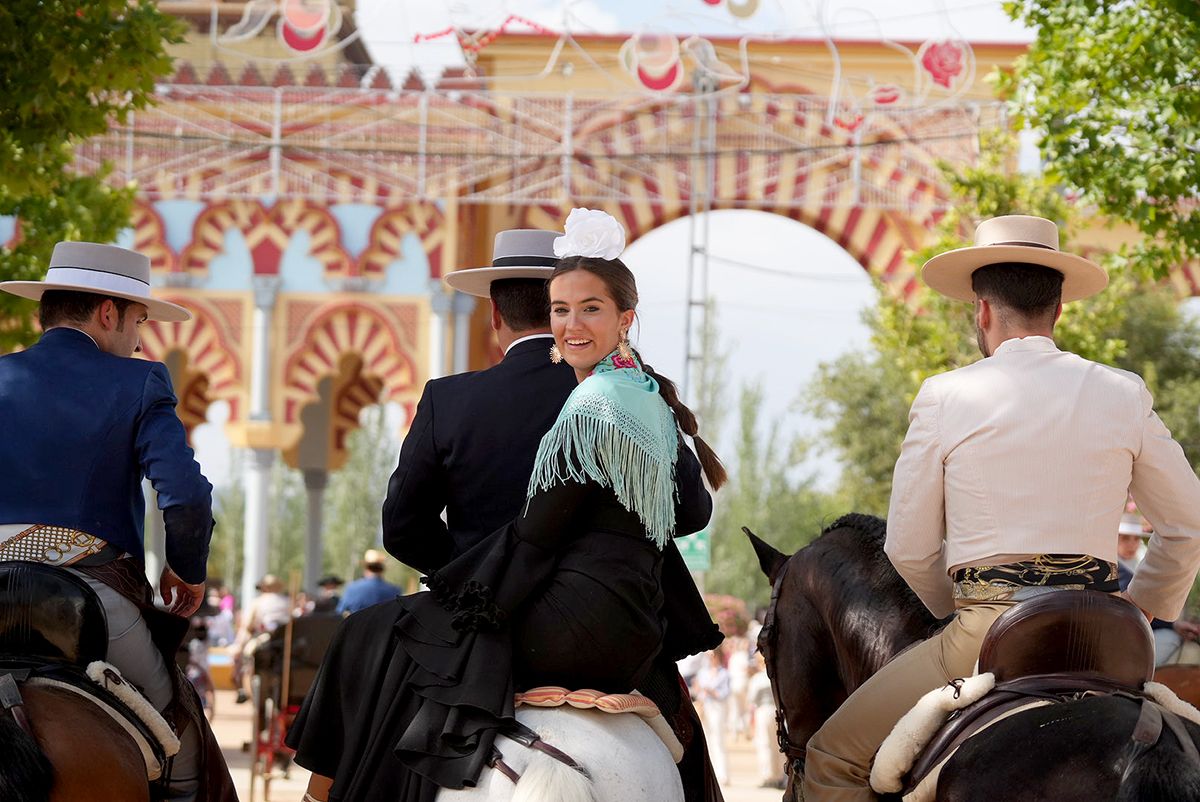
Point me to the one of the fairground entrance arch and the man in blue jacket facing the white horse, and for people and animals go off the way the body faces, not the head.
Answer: the fairground entrance arch

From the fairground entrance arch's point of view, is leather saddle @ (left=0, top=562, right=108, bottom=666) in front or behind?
in front

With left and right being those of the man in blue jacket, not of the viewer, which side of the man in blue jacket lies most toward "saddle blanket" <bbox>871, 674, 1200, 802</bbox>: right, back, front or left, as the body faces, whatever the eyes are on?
right

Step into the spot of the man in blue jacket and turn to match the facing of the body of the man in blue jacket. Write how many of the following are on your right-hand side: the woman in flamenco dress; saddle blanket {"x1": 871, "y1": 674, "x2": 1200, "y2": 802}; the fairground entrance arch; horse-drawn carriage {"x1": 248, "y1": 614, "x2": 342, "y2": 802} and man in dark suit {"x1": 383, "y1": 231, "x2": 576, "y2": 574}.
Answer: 3

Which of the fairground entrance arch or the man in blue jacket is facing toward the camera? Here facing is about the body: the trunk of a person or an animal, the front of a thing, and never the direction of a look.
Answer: the fairground entrance arch

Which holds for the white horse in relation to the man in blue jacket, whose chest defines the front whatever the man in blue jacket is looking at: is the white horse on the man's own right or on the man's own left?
on the man's own right

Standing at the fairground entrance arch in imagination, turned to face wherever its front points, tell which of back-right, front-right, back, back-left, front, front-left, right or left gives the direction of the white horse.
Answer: front

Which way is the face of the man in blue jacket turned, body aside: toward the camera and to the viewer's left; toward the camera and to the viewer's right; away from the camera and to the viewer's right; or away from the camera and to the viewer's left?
away from the camera and to the viewer's right

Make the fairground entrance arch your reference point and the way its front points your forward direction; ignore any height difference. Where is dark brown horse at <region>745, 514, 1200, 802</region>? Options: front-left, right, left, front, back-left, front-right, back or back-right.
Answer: front

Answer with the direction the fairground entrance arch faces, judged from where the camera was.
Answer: facing the viewer

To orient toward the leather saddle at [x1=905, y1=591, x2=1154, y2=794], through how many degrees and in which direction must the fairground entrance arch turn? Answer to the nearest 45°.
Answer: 0° — it already faces it

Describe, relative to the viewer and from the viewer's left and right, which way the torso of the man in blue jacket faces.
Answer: facing away from the viewer and to the right of the viewer

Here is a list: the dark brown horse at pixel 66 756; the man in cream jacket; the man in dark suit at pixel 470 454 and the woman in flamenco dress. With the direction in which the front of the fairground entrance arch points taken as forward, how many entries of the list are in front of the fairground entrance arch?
4

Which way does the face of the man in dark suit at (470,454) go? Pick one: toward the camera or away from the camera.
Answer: away from the camera

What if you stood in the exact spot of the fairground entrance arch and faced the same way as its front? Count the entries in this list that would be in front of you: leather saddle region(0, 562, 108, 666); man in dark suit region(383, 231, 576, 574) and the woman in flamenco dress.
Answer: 3

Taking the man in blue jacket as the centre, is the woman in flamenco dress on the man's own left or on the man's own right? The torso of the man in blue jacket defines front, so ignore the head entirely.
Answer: on the man's own right

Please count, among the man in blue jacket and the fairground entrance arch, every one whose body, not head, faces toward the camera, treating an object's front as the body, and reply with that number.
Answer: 1

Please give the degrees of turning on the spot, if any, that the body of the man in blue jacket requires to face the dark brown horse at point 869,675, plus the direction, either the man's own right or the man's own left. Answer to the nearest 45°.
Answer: approximately 45° to the man's own right

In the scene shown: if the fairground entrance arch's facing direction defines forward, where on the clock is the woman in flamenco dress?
The woman in flamenco dress is roughly at 12 o'clock from the fairground entrance arch.
